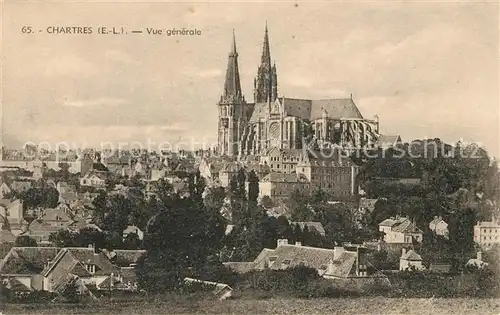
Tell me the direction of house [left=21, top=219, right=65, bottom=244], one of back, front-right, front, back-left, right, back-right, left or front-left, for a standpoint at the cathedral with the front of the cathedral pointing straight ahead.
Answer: left

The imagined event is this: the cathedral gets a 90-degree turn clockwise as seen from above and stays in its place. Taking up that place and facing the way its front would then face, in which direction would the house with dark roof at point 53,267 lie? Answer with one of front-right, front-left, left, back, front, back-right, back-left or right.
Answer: back

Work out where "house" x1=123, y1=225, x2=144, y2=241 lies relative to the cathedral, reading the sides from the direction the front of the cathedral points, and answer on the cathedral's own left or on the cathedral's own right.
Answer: on the cathedral's own left

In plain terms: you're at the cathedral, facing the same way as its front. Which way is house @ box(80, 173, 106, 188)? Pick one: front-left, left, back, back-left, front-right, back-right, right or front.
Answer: left

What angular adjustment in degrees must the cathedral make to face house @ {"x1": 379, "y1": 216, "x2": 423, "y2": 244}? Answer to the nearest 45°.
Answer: approximately 180°

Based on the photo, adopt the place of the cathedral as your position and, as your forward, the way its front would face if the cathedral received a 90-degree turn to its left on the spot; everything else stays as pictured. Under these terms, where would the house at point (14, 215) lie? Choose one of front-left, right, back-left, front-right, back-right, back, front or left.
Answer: front

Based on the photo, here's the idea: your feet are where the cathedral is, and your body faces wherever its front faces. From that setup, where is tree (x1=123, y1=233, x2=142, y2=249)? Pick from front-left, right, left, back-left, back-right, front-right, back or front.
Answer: left

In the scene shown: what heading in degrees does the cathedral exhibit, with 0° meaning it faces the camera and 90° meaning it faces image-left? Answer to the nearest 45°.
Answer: approximately 135°

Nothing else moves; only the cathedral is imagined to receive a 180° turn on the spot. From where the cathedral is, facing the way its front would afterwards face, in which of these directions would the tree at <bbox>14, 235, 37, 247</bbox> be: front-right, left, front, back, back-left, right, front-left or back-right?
right

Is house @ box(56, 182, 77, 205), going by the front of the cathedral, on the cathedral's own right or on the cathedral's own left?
on the cathedral's own left

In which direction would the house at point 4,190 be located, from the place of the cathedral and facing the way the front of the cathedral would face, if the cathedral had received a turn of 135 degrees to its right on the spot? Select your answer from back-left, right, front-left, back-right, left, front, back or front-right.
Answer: back-right

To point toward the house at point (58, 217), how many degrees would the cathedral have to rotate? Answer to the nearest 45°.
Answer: approximately 90° to its left
